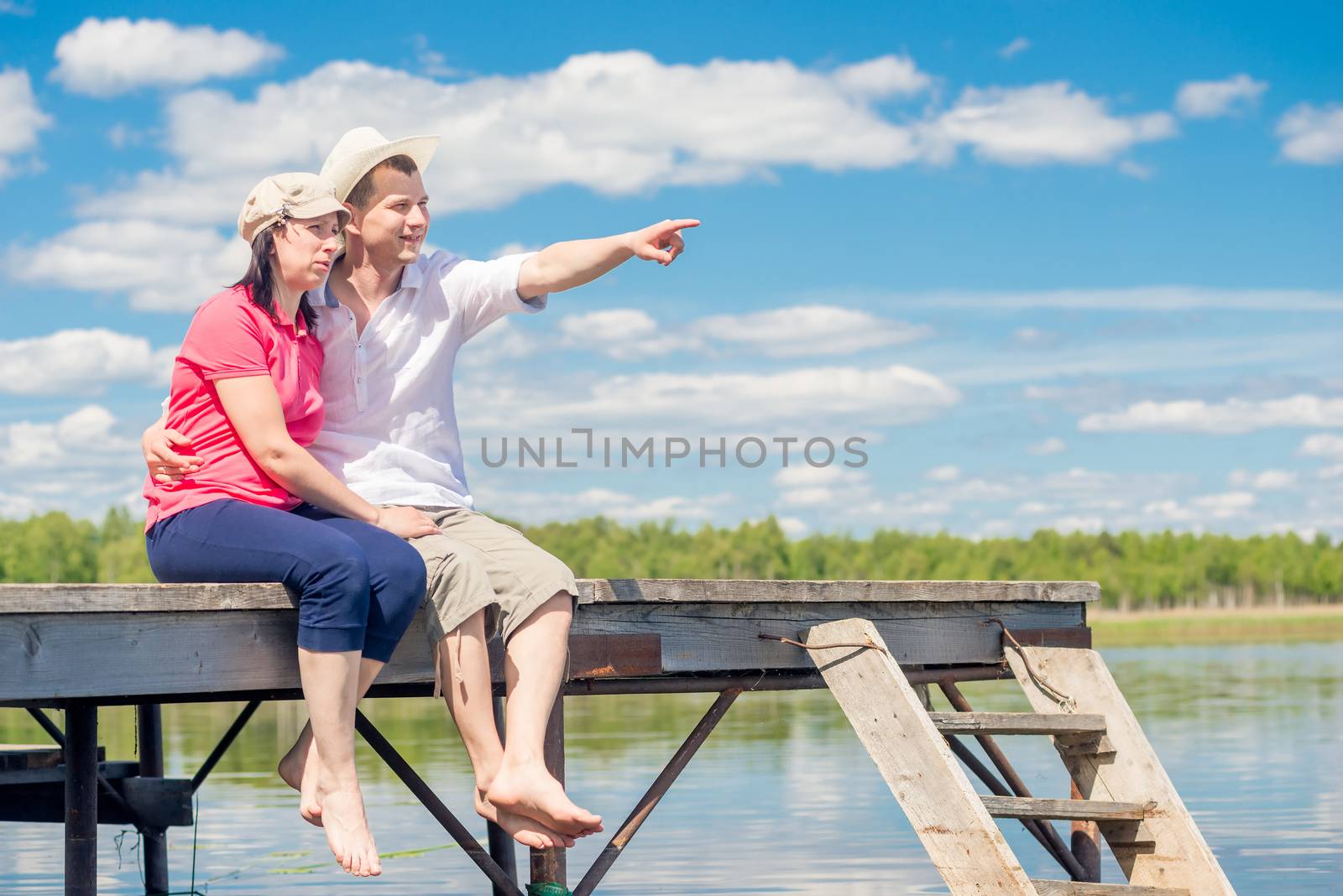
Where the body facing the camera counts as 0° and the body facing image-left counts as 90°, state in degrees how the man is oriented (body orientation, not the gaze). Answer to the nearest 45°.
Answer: approximately 315°

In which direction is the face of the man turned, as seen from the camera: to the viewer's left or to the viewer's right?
to the viewer's right

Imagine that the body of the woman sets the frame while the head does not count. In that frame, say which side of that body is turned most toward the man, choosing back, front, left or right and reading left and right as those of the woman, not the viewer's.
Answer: left

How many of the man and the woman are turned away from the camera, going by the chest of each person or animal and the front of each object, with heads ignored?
0

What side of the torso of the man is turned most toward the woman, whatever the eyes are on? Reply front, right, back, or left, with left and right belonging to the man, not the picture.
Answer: right
